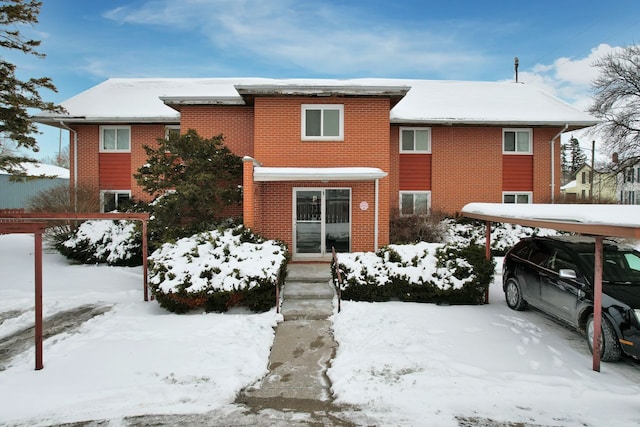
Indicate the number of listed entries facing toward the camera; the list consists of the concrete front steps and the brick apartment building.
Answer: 2

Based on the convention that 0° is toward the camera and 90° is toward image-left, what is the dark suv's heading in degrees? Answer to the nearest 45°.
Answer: approximately 315°

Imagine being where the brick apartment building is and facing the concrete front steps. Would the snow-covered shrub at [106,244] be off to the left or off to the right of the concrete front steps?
right

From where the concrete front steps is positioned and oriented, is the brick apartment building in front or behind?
behind
